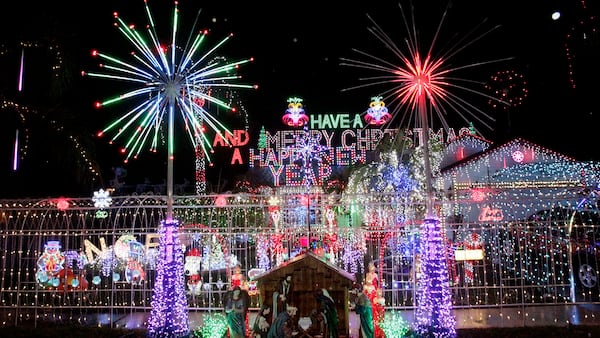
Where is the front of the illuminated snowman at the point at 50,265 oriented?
toward the camera

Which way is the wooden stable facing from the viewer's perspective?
toward the camera

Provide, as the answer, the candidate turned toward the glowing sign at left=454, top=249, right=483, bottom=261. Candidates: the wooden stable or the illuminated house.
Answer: the illuminated house

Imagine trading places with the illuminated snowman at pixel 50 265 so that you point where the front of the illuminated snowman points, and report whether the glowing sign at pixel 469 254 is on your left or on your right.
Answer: on your left

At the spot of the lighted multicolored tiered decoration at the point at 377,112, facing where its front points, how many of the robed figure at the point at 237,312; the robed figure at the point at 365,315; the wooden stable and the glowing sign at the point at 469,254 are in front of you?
4

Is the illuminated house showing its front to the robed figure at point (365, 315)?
yes

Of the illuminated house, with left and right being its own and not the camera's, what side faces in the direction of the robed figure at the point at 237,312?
front

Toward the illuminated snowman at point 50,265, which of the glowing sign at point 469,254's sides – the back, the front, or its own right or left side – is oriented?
right

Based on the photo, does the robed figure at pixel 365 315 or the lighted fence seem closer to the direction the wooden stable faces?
the robed figure

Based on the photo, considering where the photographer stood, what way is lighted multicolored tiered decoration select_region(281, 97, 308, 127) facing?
facing the viewer

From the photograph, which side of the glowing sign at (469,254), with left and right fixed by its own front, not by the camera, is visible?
front

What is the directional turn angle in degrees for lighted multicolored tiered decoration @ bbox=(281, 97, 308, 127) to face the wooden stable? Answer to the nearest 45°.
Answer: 0° — it already faces it

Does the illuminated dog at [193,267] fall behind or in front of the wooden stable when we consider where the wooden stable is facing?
behind

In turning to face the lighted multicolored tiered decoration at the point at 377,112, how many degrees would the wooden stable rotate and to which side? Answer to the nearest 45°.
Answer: approximately 180°
